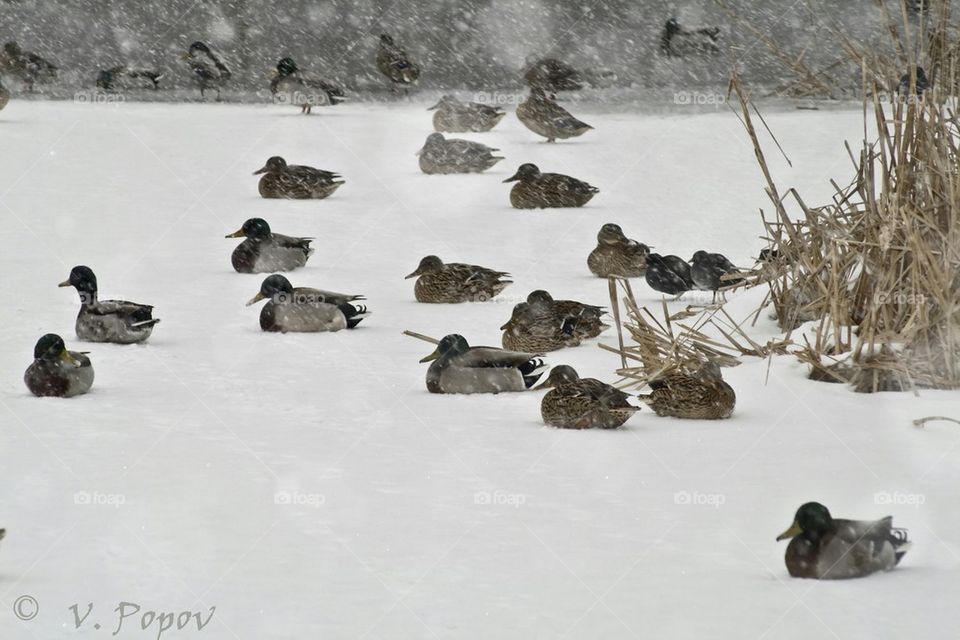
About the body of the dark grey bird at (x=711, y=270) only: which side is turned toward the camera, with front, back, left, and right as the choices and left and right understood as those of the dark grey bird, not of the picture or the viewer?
left

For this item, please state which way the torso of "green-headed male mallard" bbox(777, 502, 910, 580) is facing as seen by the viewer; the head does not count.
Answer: to the viewer's left

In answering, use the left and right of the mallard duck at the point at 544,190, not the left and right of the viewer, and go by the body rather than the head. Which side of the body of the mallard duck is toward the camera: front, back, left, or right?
left

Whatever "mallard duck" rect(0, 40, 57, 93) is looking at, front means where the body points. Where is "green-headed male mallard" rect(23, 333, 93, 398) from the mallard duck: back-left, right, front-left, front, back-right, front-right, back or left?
left

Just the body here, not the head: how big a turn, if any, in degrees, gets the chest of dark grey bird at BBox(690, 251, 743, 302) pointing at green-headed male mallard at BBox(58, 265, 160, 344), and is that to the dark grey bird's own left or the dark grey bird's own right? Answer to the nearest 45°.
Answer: approximately 45° to the dark grey bird's own left

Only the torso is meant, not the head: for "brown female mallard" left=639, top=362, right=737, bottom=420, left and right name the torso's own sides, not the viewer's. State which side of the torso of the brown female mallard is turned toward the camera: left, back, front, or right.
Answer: right

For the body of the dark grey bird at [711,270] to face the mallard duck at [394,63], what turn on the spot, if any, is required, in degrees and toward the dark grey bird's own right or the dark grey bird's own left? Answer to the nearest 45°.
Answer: approximately 45° to the dark grey bird's own right

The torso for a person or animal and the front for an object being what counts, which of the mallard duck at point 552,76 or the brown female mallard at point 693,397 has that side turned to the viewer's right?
the brown female mallard

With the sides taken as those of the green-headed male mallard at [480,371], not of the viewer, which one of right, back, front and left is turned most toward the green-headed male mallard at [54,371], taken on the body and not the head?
front

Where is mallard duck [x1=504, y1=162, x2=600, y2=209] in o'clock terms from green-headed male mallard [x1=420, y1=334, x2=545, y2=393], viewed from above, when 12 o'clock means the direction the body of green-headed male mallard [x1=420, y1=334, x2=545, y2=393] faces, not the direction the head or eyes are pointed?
mallard duck [x1=504, y1=162, x2=600, y2=209] is roughly at 3 o'clock from green-headed male mallard [x1=420, y1=334, x2=545, y2=393].

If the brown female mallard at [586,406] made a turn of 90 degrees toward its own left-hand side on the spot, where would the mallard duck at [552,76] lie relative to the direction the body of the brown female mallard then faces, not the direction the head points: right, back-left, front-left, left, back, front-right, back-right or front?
back

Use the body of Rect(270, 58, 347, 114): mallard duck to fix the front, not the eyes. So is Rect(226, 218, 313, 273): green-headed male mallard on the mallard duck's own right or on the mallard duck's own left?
on the mallard duck's own left

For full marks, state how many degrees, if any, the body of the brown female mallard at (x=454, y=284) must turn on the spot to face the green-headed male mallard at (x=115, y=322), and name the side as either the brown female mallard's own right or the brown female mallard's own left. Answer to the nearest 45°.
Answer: approximately 45° to the brown female mallard's own left

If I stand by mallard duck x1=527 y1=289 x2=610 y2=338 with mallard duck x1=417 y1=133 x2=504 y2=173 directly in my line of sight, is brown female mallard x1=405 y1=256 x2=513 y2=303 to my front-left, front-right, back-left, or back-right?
front-left

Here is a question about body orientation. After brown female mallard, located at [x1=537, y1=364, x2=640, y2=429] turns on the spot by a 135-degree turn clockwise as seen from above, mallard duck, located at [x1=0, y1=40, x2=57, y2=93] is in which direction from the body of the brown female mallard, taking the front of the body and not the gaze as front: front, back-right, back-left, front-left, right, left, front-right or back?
left

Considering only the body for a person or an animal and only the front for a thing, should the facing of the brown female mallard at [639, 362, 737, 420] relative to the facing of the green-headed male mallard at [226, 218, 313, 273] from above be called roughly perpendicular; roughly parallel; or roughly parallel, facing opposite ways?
roughly parallel, facing opposite ways

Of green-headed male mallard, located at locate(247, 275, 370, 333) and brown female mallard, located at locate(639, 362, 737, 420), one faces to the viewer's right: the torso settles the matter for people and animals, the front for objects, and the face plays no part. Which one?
the brown female mallard
